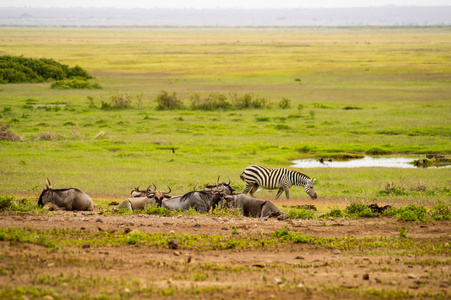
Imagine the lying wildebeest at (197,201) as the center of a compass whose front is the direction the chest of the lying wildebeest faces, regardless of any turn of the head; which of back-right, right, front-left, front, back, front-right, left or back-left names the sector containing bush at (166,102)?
left

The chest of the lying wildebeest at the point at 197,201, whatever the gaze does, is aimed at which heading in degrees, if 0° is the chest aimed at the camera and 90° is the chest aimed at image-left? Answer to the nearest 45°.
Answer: approximately 270°

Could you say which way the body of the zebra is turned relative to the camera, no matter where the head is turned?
to the viewer's right

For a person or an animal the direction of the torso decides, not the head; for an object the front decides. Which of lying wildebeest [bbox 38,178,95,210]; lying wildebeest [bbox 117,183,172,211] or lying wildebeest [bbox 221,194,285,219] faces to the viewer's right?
lying wildebeest [bbox 117,183,172,211]

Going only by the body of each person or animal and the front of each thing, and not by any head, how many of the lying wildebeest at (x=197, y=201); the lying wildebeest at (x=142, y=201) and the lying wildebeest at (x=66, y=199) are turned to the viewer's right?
2

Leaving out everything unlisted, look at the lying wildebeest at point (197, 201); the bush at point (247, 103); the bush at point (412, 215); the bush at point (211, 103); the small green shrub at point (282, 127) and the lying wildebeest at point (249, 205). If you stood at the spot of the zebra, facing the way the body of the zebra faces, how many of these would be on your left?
3

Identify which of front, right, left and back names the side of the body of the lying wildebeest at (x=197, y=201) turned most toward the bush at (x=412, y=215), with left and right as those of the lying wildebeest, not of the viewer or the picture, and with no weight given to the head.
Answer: front

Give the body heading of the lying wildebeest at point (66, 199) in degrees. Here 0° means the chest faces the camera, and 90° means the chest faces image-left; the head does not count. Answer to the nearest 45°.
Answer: approximately 90°

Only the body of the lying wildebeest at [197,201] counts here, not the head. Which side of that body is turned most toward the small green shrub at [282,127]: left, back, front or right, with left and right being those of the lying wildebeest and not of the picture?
left

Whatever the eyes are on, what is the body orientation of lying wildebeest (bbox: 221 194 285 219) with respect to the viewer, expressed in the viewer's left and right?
facing to the left of the viewer

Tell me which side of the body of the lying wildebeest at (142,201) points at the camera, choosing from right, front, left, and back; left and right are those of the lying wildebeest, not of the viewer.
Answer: right

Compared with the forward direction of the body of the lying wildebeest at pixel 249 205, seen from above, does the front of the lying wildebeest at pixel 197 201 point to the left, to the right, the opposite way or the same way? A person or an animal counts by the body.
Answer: the opposite way

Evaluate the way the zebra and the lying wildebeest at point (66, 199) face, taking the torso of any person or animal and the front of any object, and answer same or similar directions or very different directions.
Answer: very different directions

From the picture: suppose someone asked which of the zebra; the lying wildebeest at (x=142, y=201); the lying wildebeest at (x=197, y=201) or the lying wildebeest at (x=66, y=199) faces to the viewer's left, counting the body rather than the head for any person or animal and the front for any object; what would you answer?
the lying wildebeest at (x=66, y=199)
